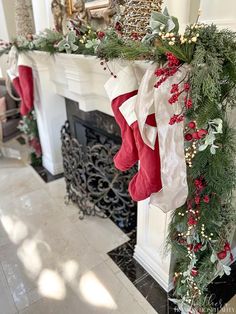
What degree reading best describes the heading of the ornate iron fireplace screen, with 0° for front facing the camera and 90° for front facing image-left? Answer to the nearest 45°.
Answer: approximately 45°

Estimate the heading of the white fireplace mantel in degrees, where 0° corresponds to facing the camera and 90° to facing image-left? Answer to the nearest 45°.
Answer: approximately 45°

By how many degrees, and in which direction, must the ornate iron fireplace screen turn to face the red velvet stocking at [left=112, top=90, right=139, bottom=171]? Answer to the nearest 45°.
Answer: approximately 45° to its left

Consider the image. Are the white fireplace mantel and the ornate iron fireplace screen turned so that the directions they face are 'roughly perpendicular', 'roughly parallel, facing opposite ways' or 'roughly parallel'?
roughly parallel

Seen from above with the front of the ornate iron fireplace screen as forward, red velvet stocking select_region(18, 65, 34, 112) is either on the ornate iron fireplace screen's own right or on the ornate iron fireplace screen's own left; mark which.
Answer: on the ornate iron fireplace screen's own right
